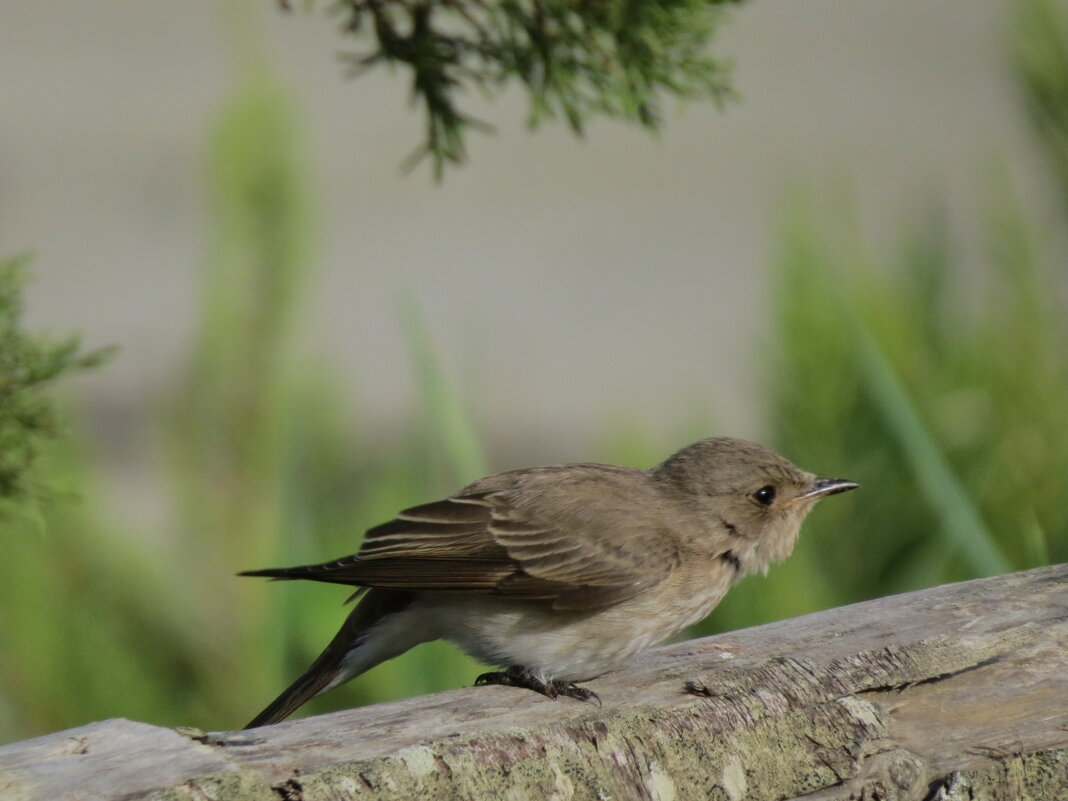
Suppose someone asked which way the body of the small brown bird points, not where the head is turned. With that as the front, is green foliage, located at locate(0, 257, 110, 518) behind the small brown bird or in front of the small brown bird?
behind

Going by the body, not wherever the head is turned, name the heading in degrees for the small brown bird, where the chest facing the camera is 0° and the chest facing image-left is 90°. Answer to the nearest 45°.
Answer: approximately 270°
